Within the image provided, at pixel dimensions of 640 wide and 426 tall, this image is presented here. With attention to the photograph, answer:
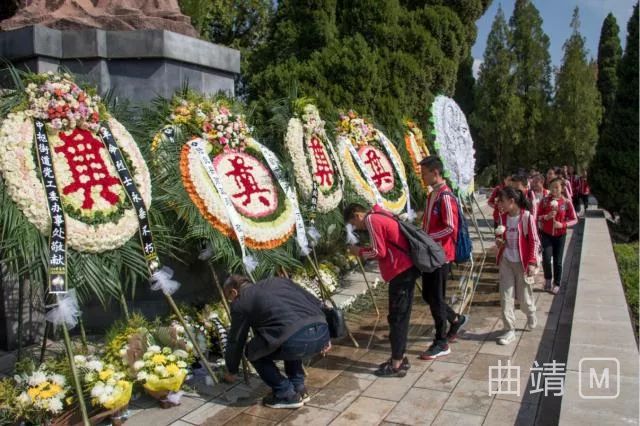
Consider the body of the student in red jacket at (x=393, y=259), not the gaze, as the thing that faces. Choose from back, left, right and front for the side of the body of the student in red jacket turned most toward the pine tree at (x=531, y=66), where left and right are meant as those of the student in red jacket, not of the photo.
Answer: right

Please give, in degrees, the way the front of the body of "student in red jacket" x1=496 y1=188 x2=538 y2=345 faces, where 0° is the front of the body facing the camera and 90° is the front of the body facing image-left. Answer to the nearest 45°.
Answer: approximately 45°

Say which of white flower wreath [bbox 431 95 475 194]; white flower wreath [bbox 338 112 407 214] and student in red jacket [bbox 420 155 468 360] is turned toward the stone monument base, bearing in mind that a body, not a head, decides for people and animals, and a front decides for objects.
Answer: the student in red jacket

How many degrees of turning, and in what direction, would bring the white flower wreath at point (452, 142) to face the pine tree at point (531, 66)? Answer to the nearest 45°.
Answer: approximately 135° to its left

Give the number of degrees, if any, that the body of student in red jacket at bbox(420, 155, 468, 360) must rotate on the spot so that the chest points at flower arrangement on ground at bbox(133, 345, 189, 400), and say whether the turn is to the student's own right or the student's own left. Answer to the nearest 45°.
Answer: approximately 45° to the student's own left

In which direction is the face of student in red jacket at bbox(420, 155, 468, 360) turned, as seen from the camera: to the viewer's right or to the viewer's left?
to the viewer's left

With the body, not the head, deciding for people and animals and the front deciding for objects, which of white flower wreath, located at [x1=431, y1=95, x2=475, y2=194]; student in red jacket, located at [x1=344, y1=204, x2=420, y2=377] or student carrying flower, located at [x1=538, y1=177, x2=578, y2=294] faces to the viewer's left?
the student in red jacket

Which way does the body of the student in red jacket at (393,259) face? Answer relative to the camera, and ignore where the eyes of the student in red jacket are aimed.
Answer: to the viewer's left

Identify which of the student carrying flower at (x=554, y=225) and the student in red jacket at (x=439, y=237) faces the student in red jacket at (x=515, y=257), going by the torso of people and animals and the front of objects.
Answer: the student carrying flower

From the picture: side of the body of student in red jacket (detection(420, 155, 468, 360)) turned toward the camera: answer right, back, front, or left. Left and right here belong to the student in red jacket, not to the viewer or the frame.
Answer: left

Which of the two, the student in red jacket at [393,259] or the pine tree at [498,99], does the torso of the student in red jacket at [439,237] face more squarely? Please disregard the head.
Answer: the student in red jacket

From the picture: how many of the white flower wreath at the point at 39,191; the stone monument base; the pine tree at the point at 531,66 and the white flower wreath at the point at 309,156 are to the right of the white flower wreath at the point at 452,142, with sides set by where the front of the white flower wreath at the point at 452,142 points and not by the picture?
3

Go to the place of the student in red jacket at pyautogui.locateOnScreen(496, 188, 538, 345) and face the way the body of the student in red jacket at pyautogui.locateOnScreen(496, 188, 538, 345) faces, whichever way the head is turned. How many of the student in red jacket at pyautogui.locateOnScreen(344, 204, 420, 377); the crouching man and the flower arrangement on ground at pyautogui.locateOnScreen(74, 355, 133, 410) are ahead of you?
3

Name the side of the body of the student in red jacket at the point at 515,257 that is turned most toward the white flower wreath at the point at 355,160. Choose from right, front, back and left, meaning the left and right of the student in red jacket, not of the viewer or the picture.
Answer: right
